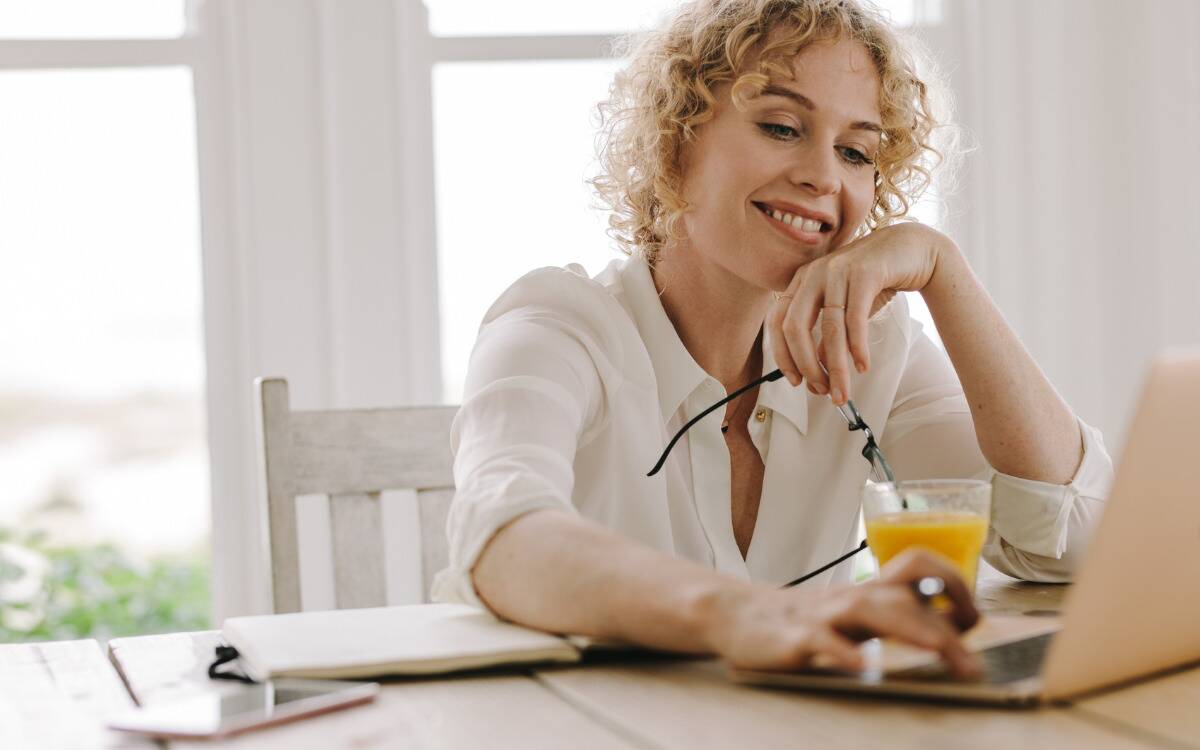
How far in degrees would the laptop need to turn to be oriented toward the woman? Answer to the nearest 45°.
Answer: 0° — it already faces them

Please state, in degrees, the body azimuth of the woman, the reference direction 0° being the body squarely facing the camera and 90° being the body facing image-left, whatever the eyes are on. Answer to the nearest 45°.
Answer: approximately 315°

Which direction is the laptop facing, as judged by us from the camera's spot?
facing away from the viewer and to the left of the viewer

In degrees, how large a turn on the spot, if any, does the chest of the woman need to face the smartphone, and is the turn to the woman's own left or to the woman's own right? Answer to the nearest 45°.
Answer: approximately 90° to the woman's own right

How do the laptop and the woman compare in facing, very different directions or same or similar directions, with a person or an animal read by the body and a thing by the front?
very different directions

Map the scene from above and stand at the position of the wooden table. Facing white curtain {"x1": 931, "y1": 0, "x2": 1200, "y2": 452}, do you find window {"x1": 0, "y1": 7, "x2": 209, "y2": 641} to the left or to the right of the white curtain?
left

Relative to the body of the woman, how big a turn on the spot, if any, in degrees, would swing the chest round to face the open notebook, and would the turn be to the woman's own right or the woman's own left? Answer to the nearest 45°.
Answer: approximately 90° to the woman's own right

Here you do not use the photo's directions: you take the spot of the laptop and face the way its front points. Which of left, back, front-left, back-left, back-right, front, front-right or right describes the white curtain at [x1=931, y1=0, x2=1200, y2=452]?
front-right

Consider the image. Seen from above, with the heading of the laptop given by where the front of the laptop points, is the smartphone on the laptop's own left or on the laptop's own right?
on the laptop's own left
